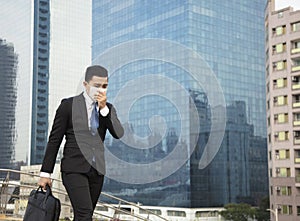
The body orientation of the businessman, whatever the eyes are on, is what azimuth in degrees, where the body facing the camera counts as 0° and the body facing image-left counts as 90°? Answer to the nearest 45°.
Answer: approximately 315°

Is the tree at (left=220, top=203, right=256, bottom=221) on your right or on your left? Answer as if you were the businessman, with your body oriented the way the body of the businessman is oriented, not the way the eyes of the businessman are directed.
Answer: on your left

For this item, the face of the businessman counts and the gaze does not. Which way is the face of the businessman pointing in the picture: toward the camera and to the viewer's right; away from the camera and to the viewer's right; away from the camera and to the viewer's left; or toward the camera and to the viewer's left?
toward the camera and to the viewer's right

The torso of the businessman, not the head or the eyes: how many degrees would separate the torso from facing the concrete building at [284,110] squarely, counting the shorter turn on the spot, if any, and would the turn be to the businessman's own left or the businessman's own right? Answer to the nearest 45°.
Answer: approximately 90° to the businessman's own left
